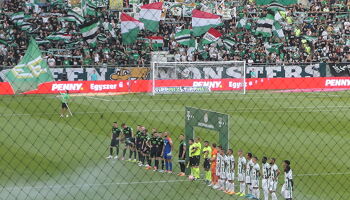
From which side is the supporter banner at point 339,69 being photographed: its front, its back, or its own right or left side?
front

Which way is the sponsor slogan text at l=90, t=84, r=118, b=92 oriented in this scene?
toward the camera

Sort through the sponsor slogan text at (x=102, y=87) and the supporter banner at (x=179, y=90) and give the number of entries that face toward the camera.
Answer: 2

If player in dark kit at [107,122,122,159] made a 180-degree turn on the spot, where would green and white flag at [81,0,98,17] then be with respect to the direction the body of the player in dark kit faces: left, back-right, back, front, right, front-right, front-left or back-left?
front-left

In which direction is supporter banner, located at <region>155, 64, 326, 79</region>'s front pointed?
toward the camera

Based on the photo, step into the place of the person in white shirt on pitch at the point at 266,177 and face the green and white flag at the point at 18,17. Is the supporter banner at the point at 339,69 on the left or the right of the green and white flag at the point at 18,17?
right

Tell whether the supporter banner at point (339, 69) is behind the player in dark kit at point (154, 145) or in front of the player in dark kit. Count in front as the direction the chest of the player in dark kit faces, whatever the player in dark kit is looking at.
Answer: behind

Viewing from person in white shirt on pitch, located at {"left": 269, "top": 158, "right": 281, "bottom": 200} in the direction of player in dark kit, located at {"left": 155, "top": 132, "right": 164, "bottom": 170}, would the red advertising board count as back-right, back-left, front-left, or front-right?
front-right

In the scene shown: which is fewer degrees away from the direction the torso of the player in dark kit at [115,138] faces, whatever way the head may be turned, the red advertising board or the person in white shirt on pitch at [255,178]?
the person in white shirt on pitch

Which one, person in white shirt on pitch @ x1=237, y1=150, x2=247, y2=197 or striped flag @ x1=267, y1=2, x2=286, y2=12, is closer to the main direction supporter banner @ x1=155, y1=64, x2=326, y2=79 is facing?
the person in white shirt on pitch

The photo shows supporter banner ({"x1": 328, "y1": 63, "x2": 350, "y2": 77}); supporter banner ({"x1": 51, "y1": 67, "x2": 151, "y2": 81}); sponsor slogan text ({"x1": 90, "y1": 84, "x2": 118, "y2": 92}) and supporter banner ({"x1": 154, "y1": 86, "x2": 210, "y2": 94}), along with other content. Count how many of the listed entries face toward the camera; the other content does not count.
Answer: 4

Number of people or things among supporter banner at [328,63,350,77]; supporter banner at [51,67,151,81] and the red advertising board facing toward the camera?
3

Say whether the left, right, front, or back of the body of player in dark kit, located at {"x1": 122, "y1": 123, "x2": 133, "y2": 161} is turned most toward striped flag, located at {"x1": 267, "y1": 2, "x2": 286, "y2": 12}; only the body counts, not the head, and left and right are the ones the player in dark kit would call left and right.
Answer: back

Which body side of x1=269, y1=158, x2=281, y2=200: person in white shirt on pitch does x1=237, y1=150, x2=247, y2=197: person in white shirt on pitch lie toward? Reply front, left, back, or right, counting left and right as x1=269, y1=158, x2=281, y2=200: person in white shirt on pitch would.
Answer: right

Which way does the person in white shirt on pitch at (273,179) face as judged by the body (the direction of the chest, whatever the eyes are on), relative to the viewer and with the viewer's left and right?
facing the viewer and to the left of the viewer

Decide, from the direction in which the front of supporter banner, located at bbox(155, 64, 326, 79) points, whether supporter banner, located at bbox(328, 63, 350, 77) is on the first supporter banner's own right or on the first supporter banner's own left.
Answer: on the first supporter banner's own left
